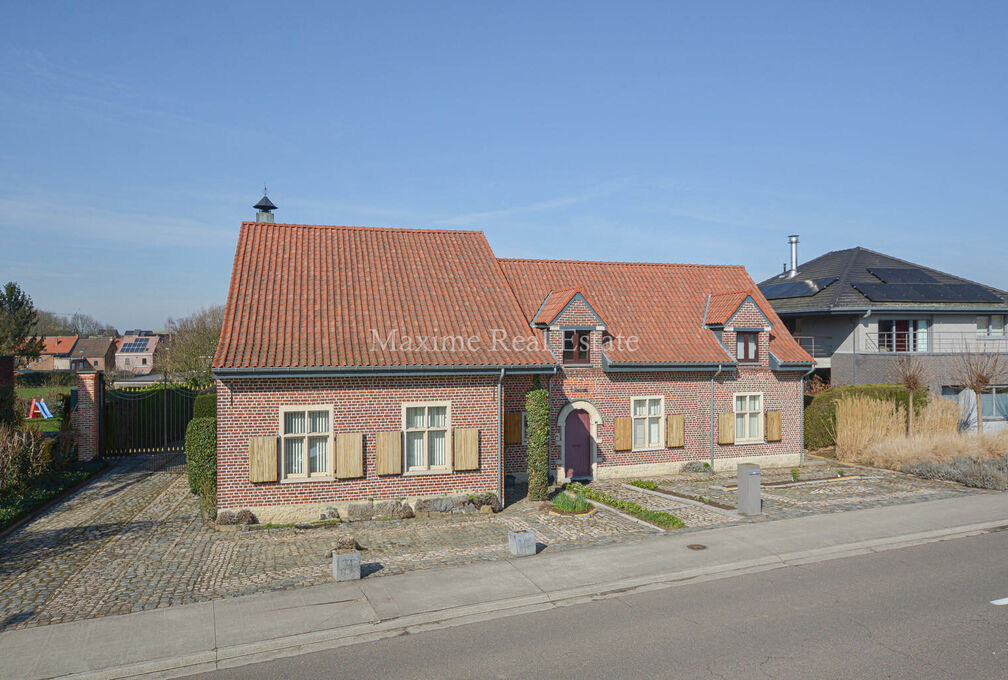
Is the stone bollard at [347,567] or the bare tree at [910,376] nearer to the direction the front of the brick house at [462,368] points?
the stone bollard

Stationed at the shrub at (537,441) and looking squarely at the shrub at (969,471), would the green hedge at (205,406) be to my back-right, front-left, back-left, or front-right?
back-left

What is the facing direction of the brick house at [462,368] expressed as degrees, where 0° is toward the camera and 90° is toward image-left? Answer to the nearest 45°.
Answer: approximately 0°

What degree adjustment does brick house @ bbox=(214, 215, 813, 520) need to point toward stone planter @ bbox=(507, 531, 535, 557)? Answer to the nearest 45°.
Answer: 0° — it already faces it

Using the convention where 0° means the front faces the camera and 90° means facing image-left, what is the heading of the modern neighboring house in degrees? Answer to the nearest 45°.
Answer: approximately 0°

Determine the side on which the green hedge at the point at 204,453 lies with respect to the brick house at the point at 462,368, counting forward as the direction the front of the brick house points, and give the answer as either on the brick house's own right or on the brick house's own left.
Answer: on the brick house's own right

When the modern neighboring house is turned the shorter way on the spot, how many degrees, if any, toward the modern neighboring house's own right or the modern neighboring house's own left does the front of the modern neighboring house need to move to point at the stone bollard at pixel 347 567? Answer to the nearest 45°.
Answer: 0° — it already faces it

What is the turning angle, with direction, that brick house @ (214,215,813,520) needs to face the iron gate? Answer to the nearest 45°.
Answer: approximately 135° to its right

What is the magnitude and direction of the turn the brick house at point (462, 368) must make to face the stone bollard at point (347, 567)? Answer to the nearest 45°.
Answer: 0° — it already faces it

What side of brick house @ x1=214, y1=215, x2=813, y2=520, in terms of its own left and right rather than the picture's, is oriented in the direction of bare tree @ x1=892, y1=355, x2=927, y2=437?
left

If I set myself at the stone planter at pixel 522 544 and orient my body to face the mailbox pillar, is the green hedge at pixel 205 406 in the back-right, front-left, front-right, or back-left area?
back-left

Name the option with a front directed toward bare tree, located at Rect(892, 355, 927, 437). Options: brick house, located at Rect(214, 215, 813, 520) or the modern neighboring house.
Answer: the modern neighboring house

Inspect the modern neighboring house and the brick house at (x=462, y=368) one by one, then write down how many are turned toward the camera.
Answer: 2

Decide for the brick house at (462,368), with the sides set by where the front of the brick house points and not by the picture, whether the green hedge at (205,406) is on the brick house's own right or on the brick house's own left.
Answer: on the brick house's own right
